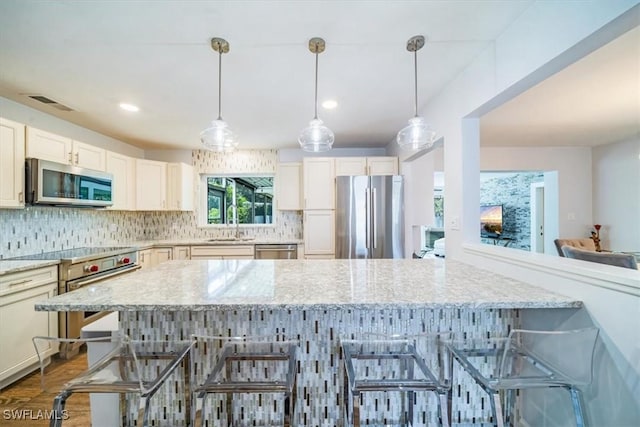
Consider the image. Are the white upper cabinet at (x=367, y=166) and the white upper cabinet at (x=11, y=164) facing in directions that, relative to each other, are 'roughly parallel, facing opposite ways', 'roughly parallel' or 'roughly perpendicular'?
roughly perpendicular

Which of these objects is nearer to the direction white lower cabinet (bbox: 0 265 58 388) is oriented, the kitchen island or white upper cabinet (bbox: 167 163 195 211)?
the kitchen island

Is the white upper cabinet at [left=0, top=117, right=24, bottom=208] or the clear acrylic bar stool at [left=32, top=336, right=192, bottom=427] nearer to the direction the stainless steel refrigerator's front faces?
the clear acrylic bar stool

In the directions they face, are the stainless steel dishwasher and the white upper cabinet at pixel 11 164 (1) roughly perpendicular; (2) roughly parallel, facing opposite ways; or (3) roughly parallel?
roughly perpendicular

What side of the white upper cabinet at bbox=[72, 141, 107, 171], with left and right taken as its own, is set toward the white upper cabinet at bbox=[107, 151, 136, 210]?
left

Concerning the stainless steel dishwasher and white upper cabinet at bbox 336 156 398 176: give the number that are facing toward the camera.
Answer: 2

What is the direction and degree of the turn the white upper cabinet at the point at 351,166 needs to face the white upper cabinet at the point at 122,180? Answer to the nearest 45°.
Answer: approximately 90° to its right

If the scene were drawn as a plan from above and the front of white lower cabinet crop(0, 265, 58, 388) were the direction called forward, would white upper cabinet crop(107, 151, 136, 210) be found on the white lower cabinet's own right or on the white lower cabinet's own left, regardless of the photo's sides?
on the white lower cabinet's own left

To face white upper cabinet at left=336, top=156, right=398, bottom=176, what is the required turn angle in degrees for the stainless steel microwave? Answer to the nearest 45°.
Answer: approximately 45° to its left

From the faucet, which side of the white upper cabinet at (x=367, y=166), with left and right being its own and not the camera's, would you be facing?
right
